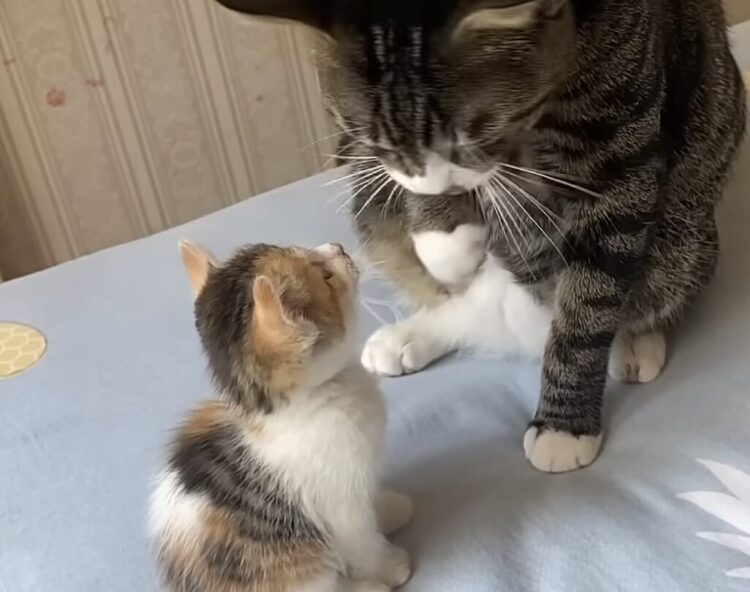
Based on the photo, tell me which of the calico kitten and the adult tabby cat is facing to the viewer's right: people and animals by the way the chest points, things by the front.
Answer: the calico kitten

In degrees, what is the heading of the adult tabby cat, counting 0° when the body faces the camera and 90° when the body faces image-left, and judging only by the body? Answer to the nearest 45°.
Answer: approximately 45°

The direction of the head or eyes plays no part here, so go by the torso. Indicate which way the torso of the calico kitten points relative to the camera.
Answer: to the viewer's right

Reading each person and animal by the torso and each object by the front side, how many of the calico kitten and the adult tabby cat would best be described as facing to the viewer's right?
1
